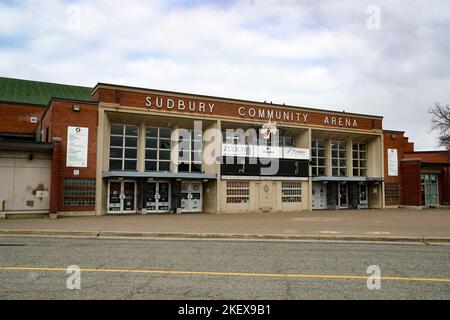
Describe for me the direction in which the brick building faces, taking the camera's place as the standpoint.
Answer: facing the viewer and to the right of the viewer
